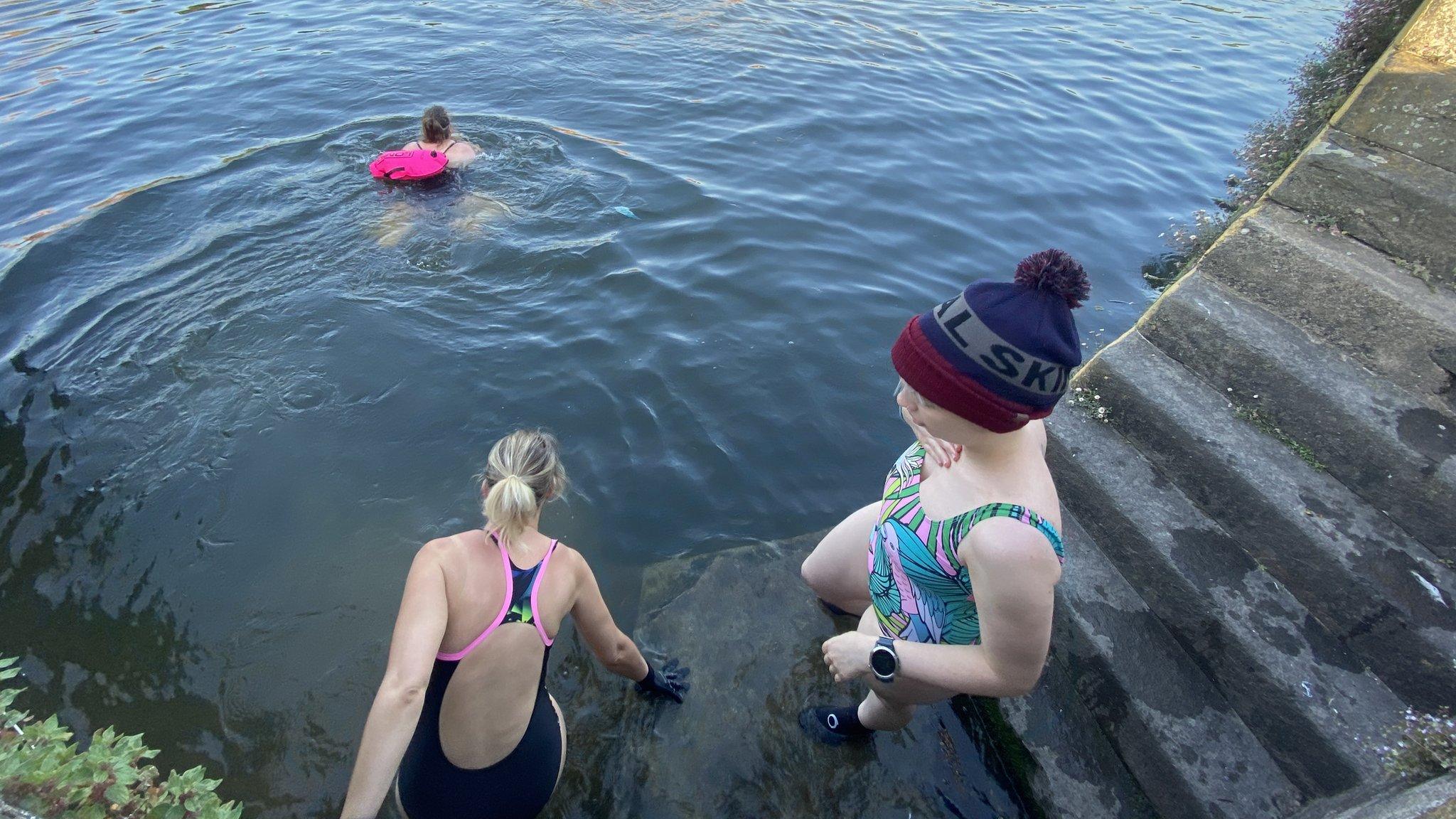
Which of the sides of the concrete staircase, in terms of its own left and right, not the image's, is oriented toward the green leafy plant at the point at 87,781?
front

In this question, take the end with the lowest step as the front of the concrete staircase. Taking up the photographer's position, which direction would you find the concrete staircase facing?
facing the viewer and to the left of the viewer

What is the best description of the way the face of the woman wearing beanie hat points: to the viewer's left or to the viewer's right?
to the viewer's left

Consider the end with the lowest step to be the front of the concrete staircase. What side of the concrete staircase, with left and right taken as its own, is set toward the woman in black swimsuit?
front

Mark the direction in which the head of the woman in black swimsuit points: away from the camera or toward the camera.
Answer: away from the camera
